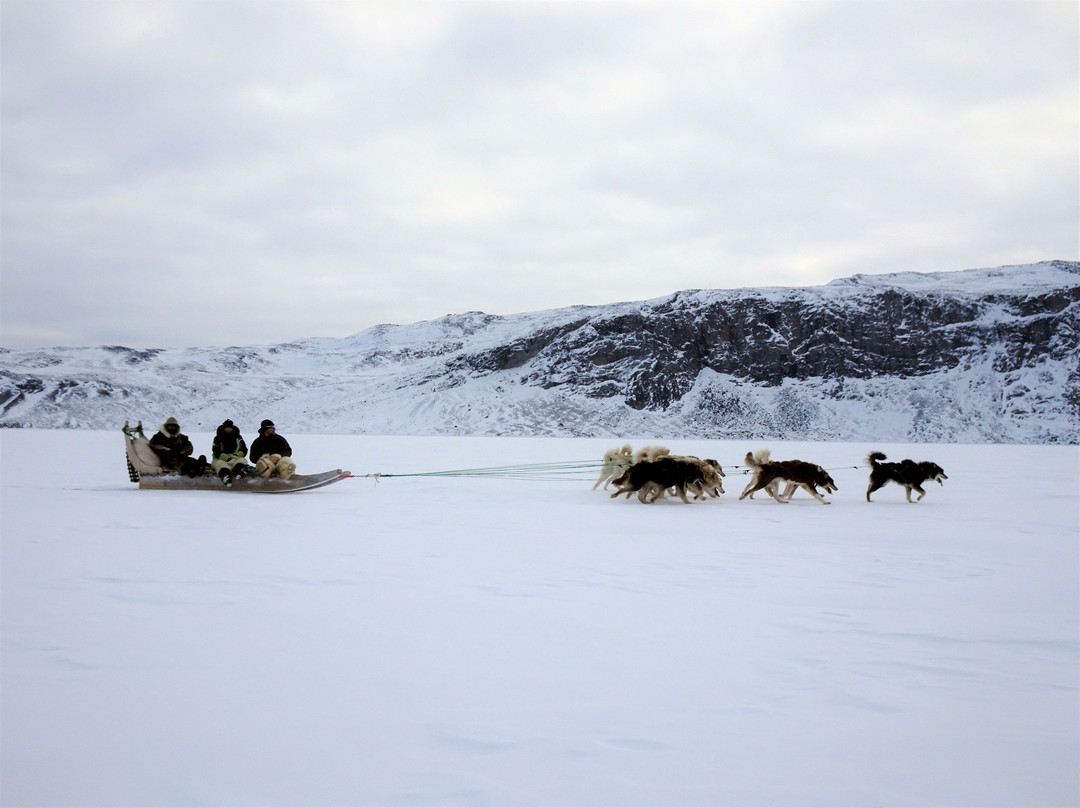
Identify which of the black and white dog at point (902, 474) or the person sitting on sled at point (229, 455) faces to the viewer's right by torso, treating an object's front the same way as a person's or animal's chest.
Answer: the black and white dog

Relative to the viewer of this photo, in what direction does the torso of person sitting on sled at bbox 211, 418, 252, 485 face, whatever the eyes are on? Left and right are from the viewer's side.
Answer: facing the viewer

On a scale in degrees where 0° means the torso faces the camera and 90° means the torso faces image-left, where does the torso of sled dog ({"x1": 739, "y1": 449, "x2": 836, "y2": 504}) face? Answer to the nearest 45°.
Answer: approximately 270°

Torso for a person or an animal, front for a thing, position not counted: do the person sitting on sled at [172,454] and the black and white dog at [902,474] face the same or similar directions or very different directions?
same or similar directions

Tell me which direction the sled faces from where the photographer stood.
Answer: facing to the right of the viewer

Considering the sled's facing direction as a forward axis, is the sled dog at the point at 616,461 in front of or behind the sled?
in front

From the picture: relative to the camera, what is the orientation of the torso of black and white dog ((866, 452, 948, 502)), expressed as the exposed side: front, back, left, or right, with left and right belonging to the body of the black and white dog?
right

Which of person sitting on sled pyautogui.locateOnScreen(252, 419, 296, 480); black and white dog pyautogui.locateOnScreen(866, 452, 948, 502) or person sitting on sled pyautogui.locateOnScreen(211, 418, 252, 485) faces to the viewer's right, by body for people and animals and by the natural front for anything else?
the black and white dog

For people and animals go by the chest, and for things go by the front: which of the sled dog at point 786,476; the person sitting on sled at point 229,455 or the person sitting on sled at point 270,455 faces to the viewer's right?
the sled dog
